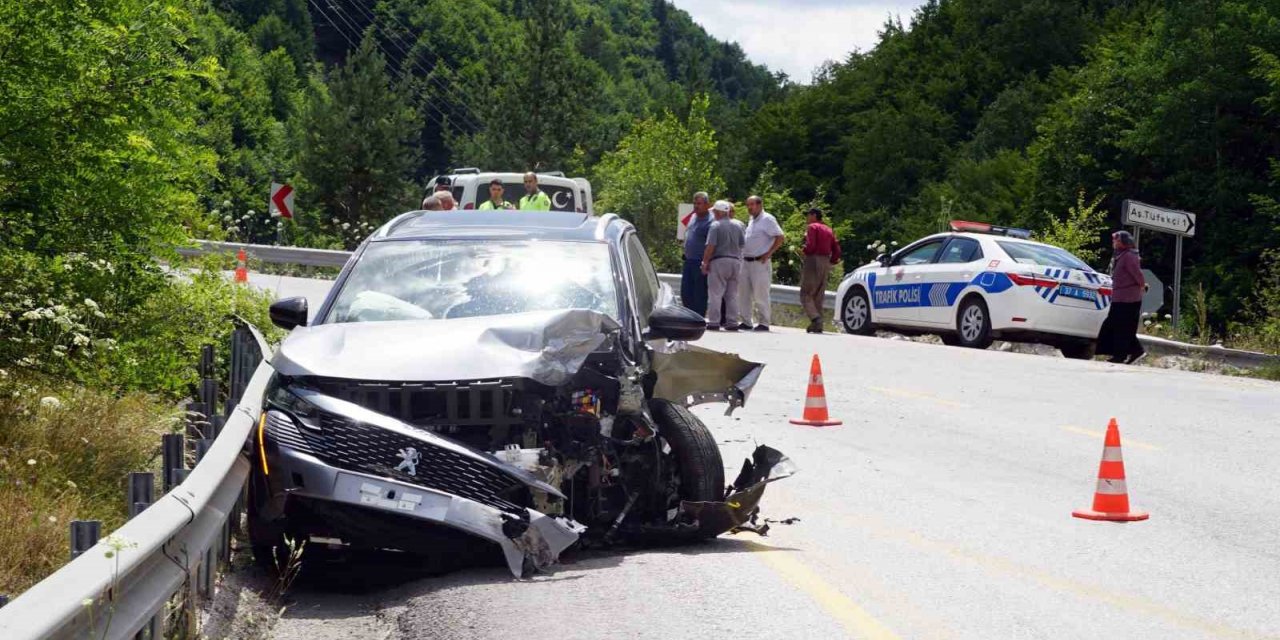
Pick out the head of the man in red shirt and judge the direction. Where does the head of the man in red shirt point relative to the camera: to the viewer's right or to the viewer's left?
to the viewer's left

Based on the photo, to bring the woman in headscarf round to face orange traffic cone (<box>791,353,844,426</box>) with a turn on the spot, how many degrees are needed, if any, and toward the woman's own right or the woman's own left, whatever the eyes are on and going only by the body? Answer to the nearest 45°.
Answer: approximately 90° to the woman's own left

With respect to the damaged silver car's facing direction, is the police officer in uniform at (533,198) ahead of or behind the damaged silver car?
behind

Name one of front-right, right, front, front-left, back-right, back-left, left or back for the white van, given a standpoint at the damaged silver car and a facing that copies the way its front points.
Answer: back

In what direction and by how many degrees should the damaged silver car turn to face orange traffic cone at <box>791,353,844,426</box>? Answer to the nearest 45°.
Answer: approximately 135° to its left

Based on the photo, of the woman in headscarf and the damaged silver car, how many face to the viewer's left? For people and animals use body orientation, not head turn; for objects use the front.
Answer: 1

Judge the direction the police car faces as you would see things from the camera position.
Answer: facing away from the viewer and to the left of the viewer

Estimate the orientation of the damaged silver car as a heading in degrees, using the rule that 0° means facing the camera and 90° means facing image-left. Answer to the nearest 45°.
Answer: approximately 0°

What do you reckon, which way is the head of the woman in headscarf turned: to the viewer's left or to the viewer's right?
to the viewer's left

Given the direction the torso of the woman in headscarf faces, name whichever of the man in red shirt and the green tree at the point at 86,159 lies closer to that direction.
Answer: the man in red shirt

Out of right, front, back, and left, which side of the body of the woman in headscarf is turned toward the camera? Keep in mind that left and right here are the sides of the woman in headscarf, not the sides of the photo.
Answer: left
